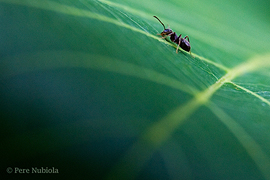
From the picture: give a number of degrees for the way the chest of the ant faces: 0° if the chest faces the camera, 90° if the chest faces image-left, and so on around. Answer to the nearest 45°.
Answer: approximately 90°
